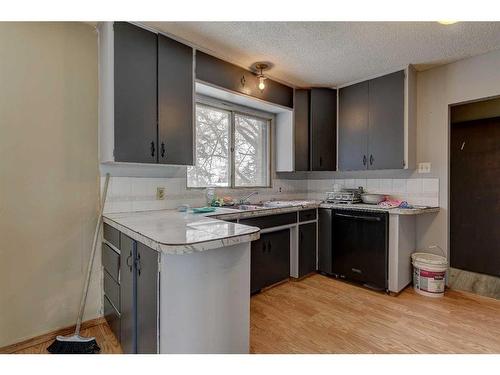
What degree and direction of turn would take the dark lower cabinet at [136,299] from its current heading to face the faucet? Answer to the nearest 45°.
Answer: approximately 180°

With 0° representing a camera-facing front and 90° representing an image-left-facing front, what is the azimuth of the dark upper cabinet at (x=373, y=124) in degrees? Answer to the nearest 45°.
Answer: approximately 45°

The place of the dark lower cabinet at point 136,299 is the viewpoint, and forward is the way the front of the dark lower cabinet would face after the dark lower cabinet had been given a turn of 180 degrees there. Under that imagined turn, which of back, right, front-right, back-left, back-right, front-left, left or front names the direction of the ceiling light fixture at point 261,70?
front

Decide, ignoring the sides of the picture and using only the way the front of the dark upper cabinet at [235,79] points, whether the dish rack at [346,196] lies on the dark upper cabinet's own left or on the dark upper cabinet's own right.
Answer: on the dark upper cabinet's own left

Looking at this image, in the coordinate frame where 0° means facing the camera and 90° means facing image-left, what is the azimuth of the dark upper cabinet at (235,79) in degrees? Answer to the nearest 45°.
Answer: approximately 315°

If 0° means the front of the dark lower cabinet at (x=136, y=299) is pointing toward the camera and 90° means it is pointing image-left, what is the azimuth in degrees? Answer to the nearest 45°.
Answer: approximately 45°
